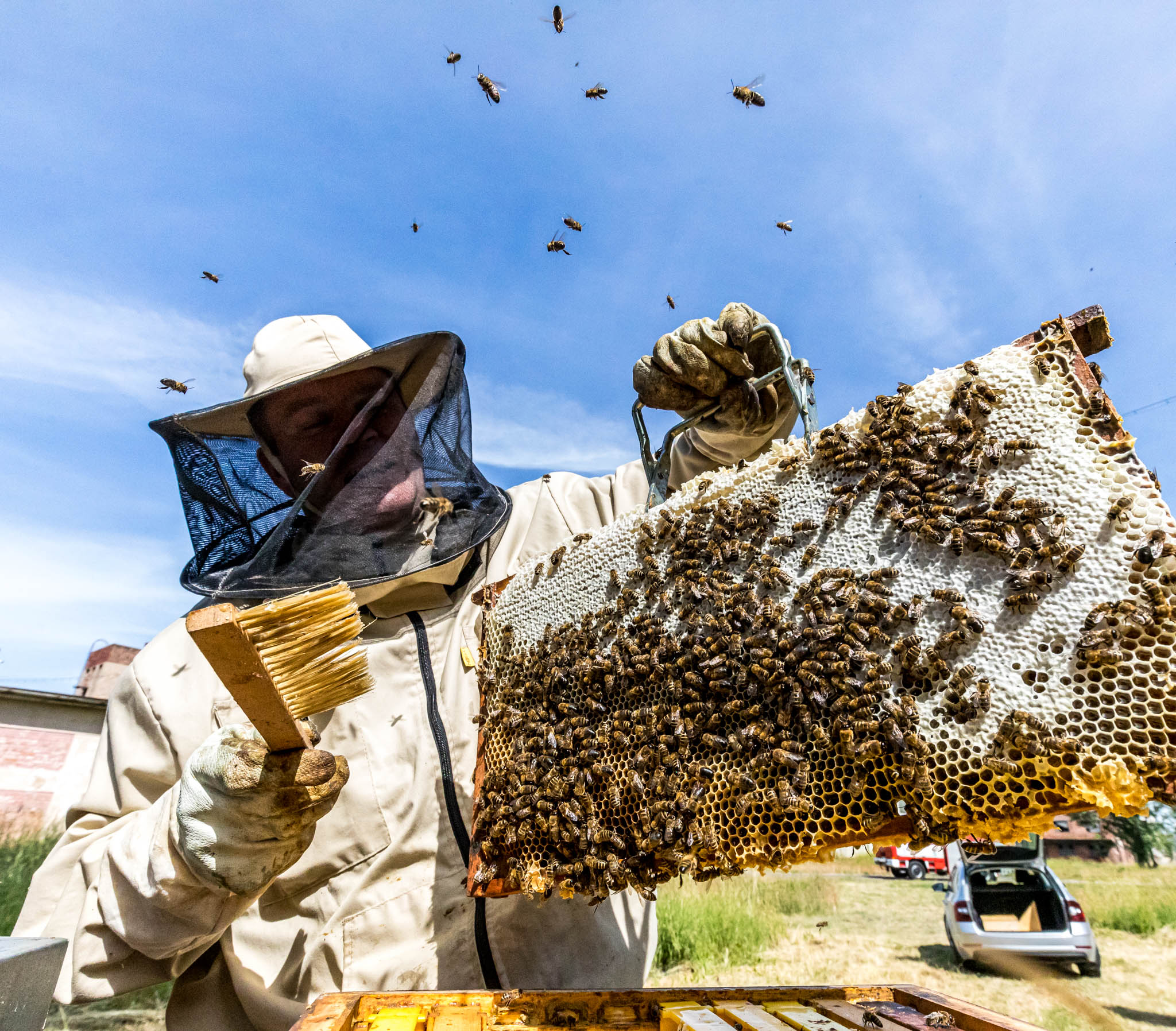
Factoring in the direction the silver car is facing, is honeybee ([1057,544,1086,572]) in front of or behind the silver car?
behind

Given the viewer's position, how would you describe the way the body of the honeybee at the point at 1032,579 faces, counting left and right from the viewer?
facing to the right of the viewer

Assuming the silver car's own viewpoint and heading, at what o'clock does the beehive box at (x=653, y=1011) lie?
The beehive box is roughly at 6 o'clock from the silver car.

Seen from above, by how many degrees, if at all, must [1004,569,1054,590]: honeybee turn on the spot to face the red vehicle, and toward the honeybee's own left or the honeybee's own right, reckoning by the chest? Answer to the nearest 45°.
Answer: approximately 90° to the honeybee's own left

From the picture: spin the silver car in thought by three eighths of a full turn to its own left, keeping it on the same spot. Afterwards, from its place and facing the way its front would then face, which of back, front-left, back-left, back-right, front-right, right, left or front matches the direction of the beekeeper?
front-left

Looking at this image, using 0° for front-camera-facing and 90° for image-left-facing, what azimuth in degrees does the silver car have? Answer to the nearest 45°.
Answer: approximately 180°

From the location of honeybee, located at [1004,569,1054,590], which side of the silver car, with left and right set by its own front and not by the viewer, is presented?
back
